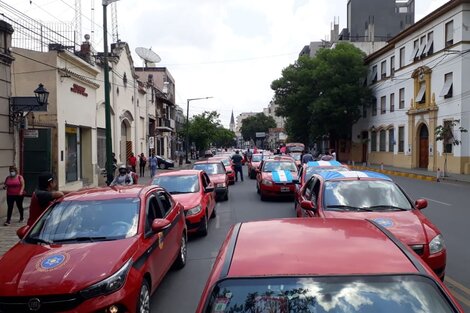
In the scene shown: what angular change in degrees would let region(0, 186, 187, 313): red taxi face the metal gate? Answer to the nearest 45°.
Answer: approximately 135° to its right

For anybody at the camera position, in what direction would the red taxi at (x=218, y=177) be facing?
facing the viewer

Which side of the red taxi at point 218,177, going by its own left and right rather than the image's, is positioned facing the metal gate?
right

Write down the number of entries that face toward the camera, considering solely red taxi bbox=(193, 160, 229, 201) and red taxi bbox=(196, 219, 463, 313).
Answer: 2

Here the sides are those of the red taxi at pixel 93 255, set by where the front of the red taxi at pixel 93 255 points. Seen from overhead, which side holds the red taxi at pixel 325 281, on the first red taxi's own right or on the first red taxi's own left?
on the first red taxi's own left

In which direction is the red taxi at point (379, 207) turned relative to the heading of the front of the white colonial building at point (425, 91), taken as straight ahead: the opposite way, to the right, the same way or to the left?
to the left

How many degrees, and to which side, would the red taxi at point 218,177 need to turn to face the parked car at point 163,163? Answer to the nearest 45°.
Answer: approximately 180°
